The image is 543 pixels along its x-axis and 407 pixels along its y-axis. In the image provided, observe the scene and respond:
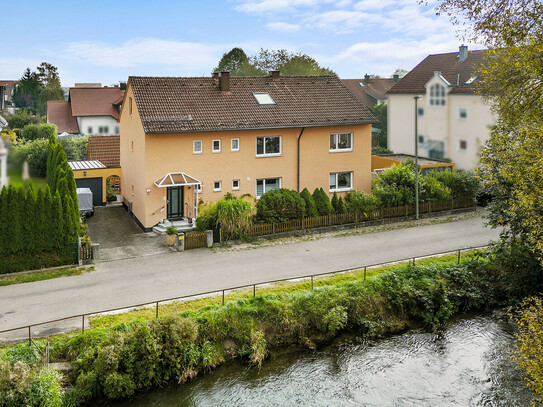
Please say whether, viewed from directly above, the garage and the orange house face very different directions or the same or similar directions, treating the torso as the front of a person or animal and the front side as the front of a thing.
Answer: same or similar directions

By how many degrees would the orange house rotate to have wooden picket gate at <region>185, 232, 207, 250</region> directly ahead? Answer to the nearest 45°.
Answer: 0° — it already faces it

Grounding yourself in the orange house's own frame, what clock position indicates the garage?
The garage is roughly at 4 o'clock from the orange house.

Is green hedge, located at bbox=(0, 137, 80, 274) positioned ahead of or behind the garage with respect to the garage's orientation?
ahead

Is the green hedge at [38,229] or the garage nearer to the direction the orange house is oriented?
the green hedge

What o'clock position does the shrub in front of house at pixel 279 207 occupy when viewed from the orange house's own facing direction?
The shrub in front of house is roughly at 11 o'clock from the orange house.

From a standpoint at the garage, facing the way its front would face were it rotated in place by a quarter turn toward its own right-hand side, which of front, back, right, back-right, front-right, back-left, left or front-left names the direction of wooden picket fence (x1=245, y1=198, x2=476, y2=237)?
back-left

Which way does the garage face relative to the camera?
toward the camera

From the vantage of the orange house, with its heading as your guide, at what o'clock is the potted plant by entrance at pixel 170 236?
The potted plant by entrance is roughly at 1 o'clock from the orange house.

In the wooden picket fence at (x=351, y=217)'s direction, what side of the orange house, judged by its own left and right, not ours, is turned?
front

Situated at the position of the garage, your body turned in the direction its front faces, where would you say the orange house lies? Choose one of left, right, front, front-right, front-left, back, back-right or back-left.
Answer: front-left

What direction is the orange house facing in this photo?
toward the camera

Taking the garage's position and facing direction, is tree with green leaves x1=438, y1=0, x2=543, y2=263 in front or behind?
in front

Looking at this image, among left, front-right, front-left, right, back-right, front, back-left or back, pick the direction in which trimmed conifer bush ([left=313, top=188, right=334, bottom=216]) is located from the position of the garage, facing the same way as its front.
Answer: front-left
